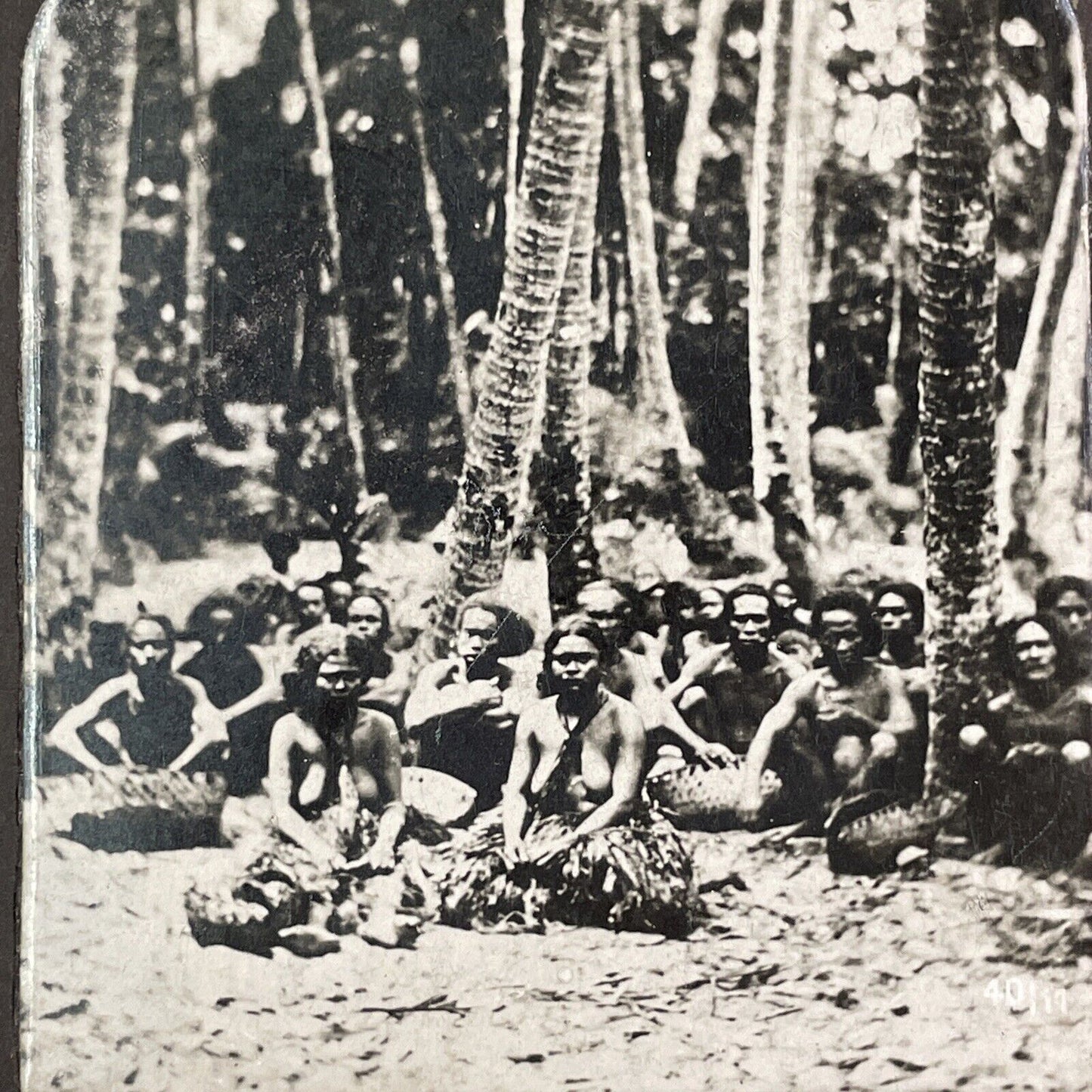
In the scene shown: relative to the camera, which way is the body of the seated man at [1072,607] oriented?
toward the camera
